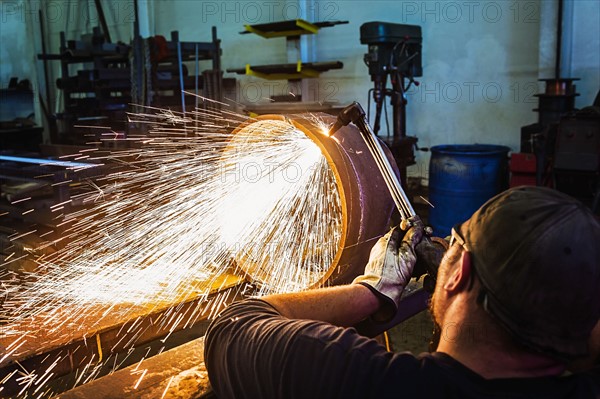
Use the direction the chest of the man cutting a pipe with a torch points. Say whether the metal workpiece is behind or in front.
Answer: in front

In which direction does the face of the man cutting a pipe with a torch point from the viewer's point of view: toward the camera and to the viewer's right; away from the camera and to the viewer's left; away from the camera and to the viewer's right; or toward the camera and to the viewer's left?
away from the camera and to the viewer's left

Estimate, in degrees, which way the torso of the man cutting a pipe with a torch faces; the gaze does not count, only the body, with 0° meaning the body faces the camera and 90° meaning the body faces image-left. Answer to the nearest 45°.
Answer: approximately 135°

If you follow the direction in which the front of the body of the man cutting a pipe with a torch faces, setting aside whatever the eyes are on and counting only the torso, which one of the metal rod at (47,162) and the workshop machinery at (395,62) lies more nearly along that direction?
the metal rod

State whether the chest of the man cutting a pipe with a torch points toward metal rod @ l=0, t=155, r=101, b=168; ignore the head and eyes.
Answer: yes

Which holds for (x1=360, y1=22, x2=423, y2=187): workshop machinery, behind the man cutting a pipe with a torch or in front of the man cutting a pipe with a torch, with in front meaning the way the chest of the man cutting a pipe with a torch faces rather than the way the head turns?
in front

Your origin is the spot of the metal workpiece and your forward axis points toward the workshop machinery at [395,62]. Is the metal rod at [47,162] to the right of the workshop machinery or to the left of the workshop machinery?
left
